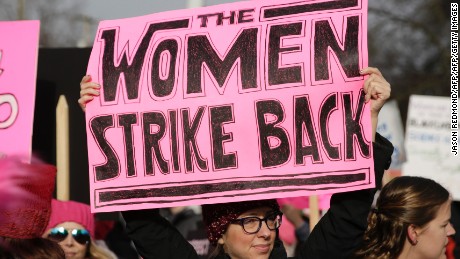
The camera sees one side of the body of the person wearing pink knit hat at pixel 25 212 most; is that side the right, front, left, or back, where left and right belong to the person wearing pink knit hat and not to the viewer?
back

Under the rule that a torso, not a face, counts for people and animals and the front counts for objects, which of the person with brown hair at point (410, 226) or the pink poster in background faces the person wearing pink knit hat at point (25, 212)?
the pink poster in background

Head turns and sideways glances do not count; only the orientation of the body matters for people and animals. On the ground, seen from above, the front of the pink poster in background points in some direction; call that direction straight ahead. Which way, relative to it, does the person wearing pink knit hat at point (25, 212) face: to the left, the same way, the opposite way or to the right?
the opposite way

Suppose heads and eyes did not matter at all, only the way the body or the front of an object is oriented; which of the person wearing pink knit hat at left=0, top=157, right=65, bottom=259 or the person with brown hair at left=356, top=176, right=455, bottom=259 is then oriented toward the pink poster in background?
the person wearing pink knit hat at left=0, top=157, right=65, bottom=259

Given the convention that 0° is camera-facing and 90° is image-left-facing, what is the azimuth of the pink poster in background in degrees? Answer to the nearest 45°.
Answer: approximately 0°

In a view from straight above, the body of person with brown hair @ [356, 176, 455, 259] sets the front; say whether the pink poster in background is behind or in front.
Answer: behind
